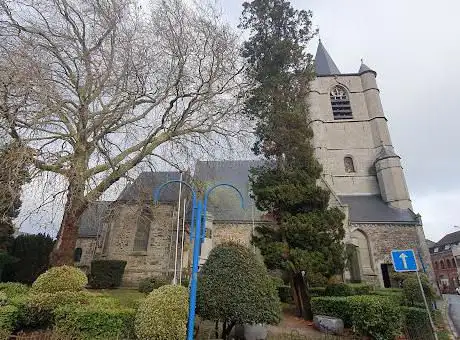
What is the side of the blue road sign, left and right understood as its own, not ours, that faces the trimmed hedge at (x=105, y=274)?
right

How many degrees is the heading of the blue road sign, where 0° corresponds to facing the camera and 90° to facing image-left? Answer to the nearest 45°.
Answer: approximately 0°

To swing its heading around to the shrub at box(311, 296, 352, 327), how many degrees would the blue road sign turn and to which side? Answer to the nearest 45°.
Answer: approximately 135° to its right

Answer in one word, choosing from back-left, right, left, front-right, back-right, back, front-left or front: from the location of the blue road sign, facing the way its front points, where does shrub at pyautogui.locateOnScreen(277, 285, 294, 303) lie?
back-right

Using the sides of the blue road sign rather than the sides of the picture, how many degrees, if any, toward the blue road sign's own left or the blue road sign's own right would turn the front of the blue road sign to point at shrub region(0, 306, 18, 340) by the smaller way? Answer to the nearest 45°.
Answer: approximately 45° to the blue road sign's own right

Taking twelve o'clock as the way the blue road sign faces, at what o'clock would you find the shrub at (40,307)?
The shrub is roughly at 2 o'clock from the blue road sign.
